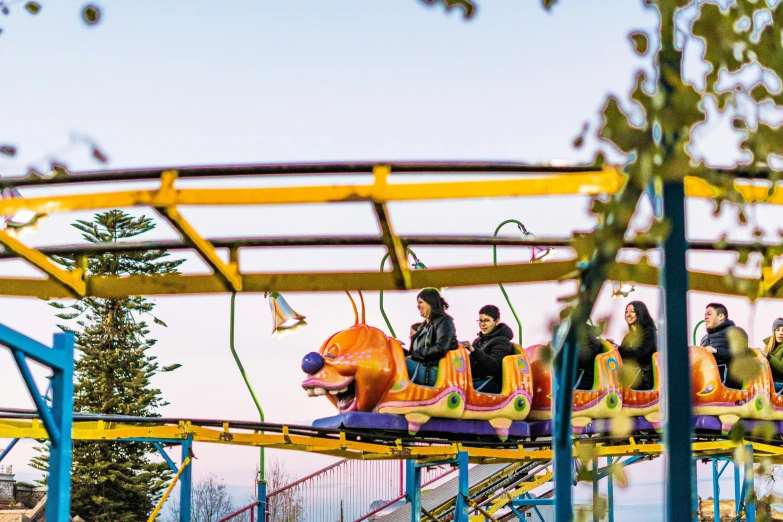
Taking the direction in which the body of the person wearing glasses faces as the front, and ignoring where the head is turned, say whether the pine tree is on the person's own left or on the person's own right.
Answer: on the person's own right

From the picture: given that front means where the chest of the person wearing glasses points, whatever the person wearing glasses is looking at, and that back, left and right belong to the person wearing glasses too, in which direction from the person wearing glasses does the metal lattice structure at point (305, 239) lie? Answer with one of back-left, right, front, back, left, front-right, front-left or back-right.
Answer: front-left

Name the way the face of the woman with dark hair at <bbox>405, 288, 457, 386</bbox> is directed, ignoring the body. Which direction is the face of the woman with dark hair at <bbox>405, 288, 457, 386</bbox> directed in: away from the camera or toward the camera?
toward the camera

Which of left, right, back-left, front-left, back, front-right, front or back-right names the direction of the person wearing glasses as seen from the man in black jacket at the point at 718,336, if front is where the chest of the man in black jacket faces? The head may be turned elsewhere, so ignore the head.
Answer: front-left

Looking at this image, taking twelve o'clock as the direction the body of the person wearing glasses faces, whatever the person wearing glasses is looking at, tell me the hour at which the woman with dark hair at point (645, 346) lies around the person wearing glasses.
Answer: The woman with dark hair is roughly at 7 o'clock from the person wearing glasses.

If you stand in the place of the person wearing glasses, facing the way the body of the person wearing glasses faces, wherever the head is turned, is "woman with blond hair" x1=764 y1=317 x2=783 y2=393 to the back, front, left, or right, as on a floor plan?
back

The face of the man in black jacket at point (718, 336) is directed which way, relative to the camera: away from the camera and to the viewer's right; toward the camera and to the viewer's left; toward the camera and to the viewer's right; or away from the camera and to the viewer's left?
toward the camera and to the viewer's left

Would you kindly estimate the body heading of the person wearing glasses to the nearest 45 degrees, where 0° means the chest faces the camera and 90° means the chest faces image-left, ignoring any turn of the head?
approximately 45°

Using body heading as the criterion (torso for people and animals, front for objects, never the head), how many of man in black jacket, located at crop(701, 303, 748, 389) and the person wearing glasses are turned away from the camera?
0

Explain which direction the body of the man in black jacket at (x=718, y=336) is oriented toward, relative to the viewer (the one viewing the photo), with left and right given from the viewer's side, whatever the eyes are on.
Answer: facing to the left of the viewer
